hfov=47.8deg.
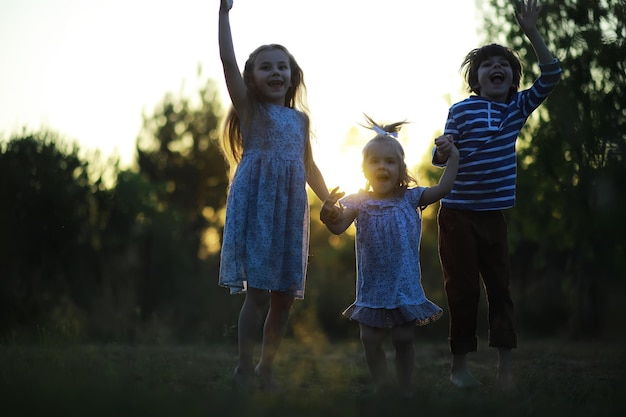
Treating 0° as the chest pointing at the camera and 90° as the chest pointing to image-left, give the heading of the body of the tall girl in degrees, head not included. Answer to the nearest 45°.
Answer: approximately 0°

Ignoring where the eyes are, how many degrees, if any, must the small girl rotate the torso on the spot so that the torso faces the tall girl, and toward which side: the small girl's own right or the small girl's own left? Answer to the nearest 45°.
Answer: approximately 90° to the small girl's own right

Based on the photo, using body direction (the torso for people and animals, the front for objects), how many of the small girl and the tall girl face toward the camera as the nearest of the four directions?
2

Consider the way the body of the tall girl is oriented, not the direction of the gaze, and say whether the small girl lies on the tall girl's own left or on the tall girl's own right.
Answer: on the tall girl's own left
